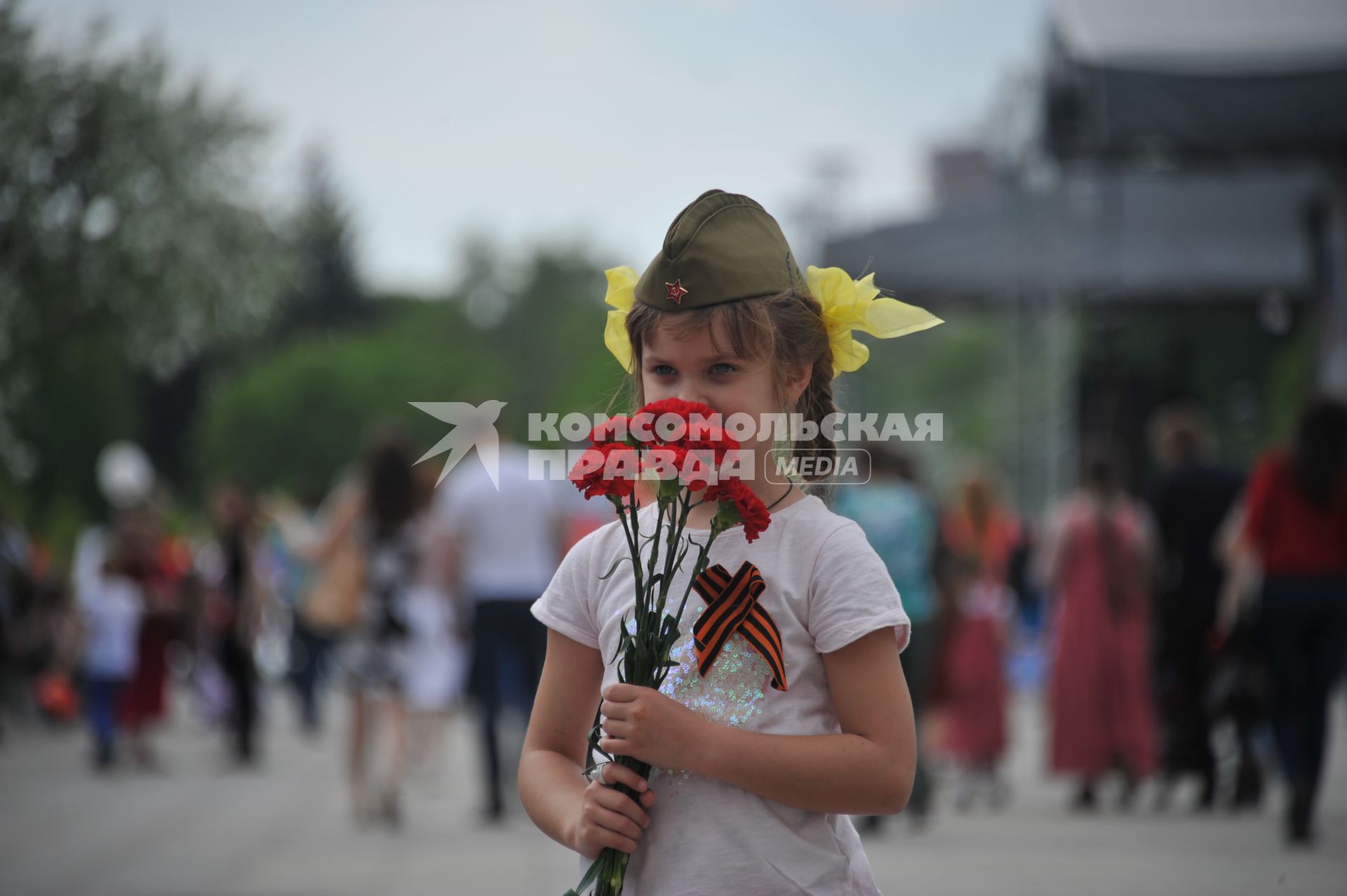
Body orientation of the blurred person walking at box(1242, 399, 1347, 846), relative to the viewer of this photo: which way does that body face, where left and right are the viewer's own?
facing away from the viewer

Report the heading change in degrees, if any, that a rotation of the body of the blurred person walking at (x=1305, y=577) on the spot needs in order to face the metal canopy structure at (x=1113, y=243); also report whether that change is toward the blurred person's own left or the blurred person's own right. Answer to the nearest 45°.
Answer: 0° — they already face it

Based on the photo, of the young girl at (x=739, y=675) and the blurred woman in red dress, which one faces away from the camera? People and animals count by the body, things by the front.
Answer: the blurred woman in red dress

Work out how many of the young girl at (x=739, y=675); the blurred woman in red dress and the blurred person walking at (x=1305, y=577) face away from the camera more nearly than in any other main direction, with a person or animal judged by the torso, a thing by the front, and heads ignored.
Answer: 2

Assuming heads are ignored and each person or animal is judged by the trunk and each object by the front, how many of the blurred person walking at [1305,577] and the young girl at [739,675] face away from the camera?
1

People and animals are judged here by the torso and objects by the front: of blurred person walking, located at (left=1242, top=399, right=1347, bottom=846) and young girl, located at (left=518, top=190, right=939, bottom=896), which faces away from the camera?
the blurred person walking

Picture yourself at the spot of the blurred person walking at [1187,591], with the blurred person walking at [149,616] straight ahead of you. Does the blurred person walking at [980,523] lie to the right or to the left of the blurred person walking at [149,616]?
right

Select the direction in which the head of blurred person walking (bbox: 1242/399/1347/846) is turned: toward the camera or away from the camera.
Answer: away from the camera

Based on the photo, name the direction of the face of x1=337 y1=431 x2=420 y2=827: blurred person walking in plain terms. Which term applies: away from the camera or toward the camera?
away from the camera

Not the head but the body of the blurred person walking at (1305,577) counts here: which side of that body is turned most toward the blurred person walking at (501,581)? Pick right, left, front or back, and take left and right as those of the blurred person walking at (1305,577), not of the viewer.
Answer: left

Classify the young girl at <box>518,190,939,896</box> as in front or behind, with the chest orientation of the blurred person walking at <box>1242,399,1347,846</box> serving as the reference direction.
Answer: behind

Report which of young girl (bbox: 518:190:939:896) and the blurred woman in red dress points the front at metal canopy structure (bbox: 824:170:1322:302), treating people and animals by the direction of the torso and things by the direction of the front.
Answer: the blurred woman in red dress

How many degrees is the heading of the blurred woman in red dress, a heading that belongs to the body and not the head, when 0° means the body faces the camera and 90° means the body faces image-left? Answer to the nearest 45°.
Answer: approximately 180°
